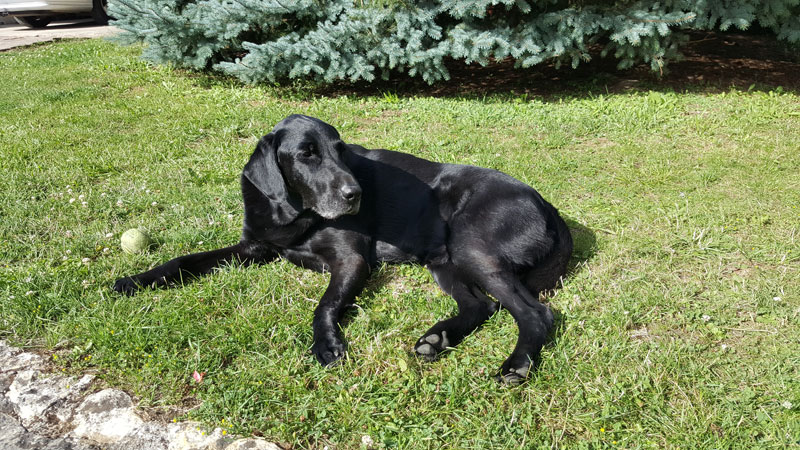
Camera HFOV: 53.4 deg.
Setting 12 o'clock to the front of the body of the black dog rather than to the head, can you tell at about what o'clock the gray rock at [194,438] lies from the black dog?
The gray rock is roughly at 10 o'clock from the black dog.

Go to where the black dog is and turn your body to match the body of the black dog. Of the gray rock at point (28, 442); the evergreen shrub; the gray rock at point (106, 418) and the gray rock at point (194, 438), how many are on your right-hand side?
1

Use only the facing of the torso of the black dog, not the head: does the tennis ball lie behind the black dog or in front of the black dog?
in front

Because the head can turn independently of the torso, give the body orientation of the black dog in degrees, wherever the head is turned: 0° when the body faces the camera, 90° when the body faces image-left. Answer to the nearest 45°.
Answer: approximately 90°

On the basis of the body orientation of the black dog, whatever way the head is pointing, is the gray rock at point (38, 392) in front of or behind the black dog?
in front

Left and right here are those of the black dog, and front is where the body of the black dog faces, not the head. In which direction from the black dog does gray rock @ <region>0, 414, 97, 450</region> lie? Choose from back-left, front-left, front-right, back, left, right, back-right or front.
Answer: front-left

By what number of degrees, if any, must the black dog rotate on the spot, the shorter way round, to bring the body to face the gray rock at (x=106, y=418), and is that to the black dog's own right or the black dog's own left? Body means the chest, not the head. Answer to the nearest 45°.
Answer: approximately 45° to the black dog's own left

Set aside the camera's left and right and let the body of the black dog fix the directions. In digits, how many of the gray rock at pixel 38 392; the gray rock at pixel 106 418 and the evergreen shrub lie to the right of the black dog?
1

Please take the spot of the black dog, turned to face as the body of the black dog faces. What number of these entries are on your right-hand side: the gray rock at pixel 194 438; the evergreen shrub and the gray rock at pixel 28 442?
1

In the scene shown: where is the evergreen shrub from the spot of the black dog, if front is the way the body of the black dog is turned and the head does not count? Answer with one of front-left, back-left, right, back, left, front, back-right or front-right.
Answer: right

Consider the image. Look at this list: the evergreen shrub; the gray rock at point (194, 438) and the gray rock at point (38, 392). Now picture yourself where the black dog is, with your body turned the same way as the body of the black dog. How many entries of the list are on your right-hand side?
1
